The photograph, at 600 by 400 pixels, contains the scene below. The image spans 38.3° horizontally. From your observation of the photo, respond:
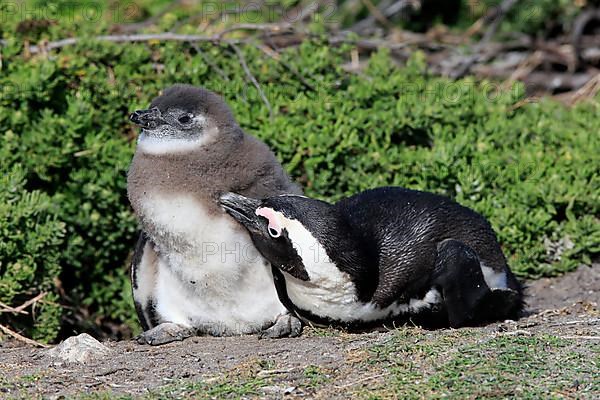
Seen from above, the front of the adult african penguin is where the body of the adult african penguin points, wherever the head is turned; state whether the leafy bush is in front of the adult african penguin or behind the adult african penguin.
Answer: in front

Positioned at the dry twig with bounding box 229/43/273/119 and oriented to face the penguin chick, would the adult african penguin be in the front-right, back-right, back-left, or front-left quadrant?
front-left

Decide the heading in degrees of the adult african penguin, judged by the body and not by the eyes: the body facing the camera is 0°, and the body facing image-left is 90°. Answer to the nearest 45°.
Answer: approximately 90°

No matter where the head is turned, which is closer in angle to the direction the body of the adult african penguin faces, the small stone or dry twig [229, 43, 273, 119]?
the small stone

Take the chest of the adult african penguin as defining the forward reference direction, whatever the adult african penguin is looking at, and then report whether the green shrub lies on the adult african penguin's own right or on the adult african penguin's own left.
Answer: on the adult african penguin's own right

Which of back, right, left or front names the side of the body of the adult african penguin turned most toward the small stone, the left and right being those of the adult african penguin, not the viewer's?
front

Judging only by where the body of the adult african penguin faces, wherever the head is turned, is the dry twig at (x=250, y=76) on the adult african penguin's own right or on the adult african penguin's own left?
on the adult african penguin's own right

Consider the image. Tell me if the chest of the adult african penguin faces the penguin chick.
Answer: yes

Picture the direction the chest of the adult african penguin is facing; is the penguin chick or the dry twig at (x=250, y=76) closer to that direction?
the penguin chick
